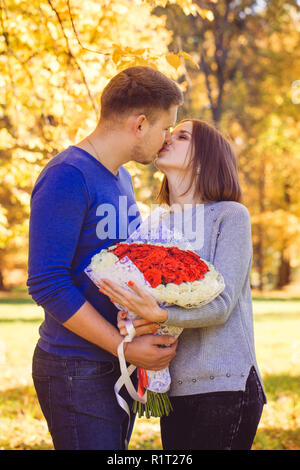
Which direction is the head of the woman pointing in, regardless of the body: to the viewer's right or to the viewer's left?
to the viewer's left

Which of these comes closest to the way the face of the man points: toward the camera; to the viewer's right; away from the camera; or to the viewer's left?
to the viewer's right

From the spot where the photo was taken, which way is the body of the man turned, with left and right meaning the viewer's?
facing to the right of the viewer
